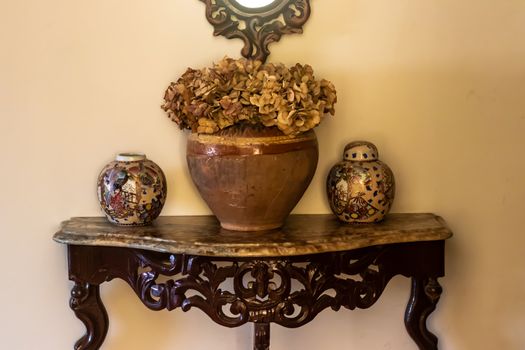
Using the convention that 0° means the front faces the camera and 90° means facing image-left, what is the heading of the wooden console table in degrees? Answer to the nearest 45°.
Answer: approximately 0°
